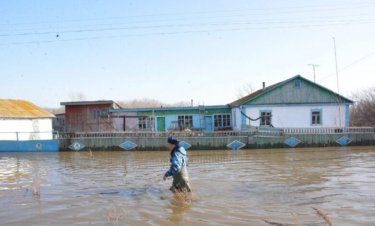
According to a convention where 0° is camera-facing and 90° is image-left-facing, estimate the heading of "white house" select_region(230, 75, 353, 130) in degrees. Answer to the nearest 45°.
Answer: approximately 0°

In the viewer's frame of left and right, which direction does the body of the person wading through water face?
facing to the left of the viewer

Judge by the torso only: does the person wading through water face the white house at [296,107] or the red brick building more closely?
the red brick building

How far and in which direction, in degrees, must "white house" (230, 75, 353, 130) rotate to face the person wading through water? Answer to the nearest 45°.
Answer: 0° — it already faces them

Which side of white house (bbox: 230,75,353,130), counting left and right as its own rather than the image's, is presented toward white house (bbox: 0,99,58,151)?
right

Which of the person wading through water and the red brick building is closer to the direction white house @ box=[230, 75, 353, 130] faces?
the person wading through water

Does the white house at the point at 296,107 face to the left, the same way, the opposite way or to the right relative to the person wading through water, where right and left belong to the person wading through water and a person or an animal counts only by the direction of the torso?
to the left

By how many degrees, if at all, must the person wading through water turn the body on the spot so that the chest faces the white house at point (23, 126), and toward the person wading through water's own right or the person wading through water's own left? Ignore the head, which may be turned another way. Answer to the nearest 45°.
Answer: approximately 45° to the person wading through water's own right

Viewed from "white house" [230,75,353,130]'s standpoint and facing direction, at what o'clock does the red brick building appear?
The red brick building is roughly at 3 o'clock from the white house.

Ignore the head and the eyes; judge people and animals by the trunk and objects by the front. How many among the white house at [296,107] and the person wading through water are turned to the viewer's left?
1
